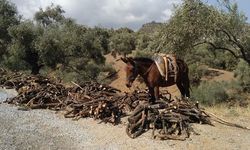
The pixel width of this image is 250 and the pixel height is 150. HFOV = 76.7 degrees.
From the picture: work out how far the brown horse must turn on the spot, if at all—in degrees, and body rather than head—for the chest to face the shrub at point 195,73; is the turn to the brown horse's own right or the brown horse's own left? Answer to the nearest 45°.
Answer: approximately 90° to the brown horse's own right

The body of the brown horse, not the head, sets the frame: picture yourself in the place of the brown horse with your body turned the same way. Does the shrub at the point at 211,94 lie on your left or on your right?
on your right

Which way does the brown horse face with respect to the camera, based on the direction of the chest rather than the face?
to the viewer's left
